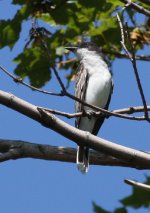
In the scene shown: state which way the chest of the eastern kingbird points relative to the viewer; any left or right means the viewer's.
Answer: facing the viewer and to the right of the viewer
